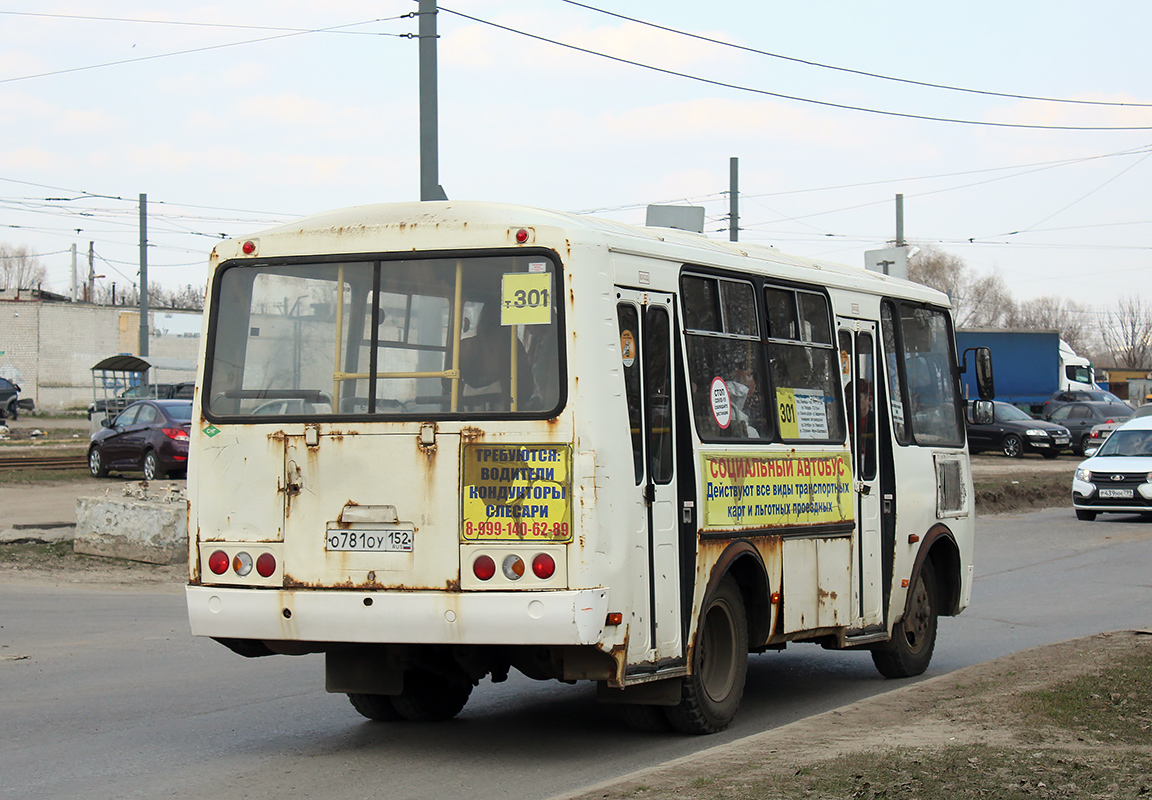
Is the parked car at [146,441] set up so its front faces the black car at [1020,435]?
no

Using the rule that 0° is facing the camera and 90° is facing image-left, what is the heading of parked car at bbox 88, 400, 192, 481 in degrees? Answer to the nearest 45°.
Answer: approximately 135°

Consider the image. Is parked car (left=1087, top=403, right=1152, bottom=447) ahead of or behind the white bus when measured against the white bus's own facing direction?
ahead

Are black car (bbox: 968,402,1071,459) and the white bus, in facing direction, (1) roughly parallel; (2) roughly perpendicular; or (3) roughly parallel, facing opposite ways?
roughly perpendicular

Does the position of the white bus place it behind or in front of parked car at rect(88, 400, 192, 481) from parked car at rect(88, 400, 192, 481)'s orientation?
behind

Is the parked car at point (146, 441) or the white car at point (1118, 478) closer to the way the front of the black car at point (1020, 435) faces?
the white car

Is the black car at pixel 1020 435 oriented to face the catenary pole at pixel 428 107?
no

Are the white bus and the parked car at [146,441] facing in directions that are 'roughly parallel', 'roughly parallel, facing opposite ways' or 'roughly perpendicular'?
roughly perpendicular
